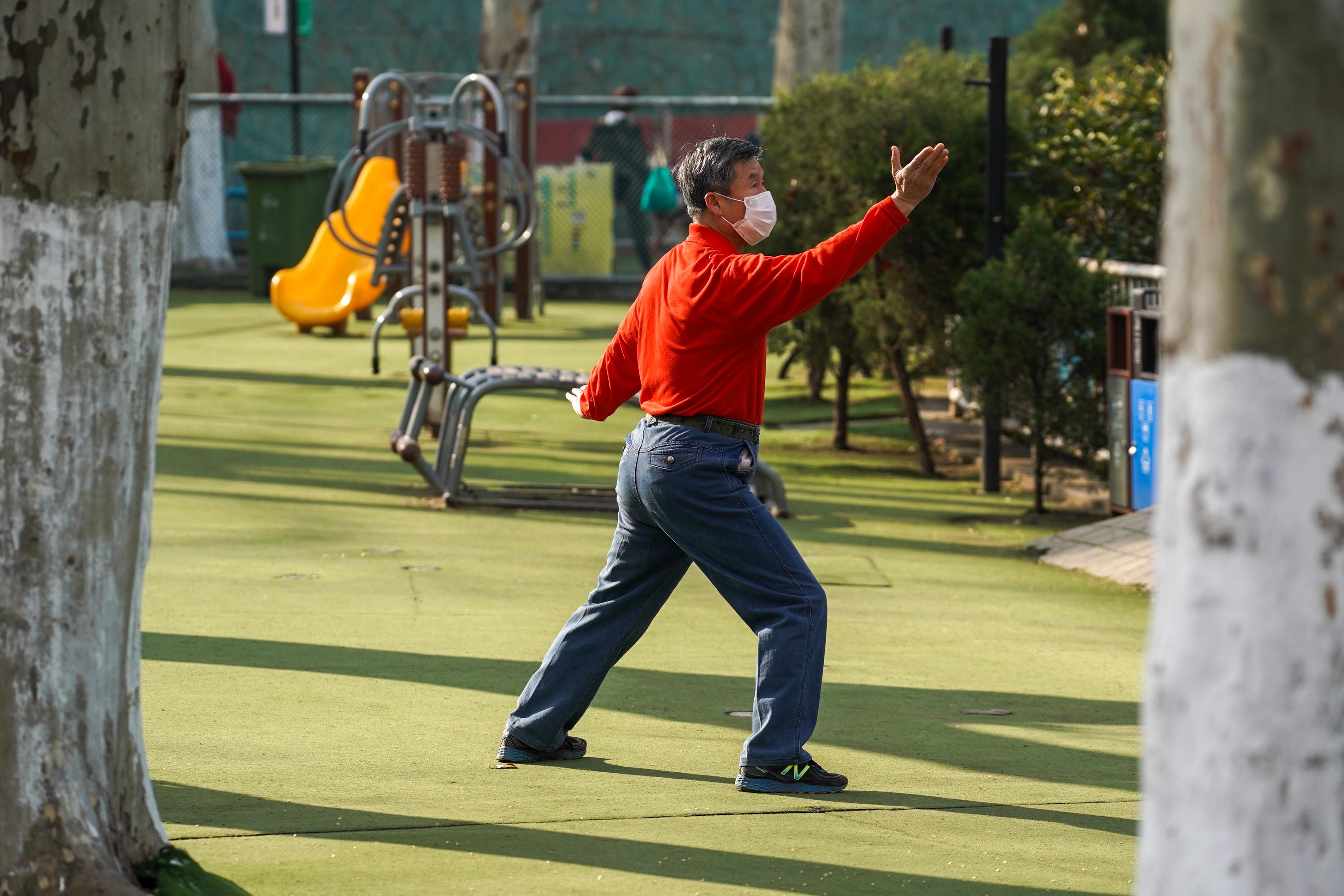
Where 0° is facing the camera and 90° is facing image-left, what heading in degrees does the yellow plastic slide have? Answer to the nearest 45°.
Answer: approximately 45°

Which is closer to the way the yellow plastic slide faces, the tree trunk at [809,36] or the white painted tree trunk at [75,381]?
the white painted tree trunk

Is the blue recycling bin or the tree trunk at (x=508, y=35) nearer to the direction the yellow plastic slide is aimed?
the blue recycling bin

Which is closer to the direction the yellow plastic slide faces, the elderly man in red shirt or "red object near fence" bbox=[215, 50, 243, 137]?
the elderly man in red shirt

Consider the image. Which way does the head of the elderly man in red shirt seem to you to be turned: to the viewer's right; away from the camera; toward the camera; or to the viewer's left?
to the viewer's right

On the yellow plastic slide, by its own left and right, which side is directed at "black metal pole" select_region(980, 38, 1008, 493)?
left

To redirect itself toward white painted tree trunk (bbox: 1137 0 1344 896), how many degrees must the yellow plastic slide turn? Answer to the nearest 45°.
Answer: approximately 45° to its left

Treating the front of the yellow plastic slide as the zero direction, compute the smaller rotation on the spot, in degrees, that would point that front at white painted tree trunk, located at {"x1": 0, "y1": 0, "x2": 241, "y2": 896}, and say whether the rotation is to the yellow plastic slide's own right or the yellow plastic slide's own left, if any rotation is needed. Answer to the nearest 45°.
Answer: approximately 45° to the yellow plastic slide's own left

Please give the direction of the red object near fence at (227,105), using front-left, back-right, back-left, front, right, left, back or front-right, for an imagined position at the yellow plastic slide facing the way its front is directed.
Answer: back-right

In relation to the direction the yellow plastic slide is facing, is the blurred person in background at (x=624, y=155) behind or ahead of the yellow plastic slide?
behind

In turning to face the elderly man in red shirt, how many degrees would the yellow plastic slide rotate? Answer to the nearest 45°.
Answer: approximately 45° to its left

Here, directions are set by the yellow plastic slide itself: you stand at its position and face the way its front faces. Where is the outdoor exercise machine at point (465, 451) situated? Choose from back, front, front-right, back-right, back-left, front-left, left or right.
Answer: front-left

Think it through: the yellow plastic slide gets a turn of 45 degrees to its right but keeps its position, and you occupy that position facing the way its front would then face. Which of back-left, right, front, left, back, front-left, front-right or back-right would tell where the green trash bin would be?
right
